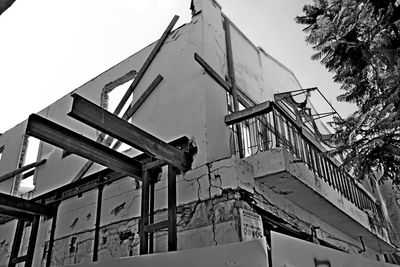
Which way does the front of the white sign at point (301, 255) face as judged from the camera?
facing the viewer and to the right of the viewer

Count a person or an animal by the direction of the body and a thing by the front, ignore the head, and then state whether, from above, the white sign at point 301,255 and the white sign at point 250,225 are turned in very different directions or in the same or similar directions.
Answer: same or similar directions

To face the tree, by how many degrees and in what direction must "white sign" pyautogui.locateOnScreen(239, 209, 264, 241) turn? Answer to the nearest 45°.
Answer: approximately 45° to its left

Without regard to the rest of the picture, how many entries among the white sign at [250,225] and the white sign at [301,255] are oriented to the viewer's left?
0

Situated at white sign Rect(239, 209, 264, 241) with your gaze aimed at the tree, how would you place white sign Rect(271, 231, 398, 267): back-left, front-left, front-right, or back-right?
front-right

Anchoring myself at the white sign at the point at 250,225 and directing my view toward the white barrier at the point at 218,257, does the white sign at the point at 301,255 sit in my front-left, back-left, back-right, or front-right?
front-left
